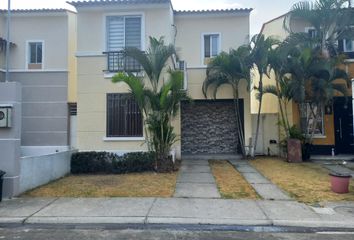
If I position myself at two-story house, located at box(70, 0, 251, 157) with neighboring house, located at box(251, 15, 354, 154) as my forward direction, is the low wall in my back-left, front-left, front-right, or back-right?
back-right

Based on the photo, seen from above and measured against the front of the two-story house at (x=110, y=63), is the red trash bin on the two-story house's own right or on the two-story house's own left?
on the two-story house's own left

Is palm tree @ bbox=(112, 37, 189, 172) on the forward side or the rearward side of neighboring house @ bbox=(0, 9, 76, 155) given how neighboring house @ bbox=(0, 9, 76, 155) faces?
on the forward side

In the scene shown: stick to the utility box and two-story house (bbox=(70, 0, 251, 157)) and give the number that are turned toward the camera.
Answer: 2

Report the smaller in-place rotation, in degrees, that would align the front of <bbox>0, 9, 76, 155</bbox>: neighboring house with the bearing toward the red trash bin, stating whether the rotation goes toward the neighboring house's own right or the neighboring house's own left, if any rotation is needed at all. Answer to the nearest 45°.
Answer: approximately 45° to the neighboring house's own left

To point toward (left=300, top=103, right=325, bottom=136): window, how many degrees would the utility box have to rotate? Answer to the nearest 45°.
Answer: approximately 90° to its left

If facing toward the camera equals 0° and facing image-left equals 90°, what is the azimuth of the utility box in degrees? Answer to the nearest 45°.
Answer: approximately 0°

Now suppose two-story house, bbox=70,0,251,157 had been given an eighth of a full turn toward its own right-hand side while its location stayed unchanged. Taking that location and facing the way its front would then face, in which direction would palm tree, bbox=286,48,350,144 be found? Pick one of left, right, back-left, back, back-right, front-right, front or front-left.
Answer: back-left

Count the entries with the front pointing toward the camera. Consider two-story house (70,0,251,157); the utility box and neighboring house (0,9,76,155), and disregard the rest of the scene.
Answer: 3

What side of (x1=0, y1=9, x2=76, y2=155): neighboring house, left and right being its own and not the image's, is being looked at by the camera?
front

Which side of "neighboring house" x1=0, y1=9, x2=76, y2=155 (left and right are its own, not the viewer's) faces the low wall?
front

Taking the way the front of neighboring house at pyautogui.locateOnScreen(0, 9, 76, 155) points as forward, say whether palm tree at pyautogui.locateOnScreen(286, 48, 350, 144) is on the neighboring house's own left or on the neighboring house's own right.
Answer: on the neighboring house's own left
